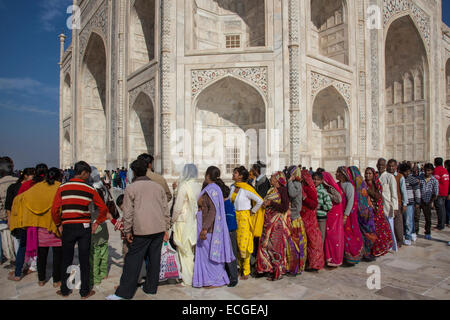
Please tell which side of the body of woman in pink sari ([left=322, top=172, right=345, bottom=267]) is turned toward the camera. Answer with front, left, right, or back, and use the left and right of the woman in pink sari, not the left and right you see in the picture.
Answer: left

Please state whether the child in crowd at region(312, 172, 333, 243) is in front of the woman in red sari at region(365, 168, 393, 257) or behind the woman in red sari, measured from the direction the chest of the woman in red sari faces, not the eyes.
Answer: in front

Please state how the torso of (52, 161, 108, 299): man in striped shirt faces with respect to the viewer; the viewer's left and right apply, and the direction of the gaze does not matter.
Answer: facing away from the viewer

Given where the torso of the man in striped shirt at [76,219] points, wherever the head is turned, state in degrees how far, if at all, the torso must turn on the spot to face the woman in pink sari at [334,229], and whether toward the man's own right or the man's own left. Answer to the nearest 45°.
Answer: approximately 90° to the man's own right

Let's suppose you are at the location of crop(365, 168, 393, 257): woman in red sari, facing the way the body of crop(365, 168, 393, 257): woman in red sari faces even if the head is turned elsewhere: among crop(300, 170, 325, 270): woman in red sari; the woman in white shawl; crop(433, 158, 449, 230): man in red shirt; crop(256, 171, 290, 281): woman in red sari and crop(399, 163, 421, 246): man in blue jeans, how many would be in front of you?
3

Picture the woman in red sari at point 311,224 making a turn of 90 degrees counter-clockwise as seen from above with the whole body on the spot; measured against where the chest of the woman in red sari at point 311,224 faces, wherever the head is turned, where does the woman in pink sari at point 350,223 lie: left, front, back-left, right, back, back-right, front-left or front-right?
back-left

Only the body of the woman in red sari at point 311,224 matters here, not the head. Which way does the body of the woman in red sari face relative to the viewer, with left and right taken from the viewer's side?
facing to the left of the viewer

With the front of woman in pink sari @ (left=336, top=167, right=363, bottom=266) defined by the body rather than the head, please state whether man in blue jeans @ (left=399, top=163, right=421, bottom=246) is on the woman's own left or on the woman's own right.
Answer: on the woman's own right

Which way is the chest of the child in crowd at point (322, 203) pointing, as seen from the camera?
to the viewer's left

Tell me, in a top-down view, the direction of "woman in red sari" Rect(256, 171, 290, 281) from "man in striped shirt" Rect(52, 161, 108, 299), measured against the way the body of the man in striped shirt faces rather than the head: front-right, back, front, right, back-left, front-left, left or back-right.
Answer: right

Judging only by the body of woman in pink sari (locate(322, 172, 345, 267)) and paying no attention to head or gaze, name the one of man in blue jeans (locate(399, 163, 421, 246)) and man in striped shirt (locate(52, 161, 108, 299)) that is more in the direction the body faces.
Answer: the man in striped shirt

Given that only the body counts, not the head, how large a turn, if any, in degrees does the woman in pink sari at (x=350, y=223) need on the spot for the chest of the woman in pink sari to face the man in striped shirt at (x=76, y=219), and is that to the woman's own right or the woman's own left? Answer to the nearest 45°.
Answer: approximately 45° to the woman's own left

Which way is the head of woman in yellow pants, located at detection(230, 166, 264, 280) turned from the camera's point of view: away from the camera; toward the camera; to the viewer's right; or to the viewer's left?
to the viewer's left

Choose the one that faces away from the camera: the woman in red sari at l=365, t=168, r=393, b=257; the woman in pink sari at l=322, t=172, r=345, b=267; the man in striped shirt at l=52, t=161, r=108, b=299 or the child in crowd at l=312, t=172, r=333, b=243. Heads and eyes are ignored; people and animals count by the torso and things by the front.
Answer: the man in striped shirt

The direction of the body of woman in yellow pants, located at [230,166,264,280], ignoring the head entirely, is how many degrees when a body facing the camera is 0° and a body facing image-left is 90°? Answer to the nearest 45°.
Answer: approximately 45°

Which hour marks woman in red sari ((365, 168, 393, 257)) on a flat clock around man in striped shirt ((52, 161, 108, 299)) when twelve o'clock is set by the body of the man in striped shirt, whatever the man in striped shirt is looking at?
The woman in red sari is roughly at 3 o'clock from the man in striped shirt.

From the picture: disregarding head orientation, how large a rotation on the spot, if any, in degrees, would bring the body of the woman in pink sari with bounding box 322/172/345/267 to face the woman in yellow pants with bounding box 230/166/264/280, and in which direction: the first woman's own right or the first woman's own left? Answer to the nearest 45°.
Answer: approximately 45° to the first woman's own left

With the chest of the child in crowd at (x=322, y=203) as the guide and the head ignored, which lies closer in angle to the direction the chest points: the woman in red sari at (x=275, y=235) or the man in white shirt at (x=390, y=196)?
the woman in red sari
